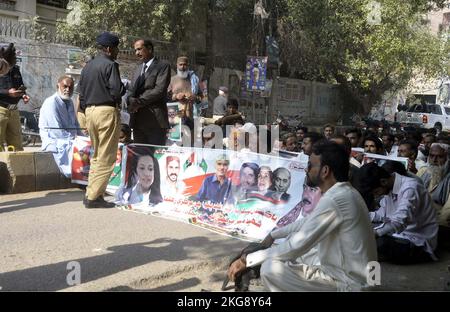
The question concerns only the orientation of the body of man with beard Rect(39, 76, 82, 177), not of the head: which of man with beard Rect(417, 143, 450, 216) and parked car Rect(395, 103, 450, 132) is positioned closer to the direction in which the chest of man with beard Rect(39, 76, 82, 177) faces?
the man with beard

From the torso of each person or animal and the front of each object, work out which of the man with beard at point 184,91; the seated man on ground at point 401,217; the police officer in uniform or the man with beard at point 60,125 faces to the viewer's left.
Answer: the seated man on ground

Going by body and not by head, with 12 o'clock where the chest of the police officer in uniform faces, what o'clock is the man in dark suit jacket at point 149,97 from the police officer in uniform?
The man in dark suit jacket is roughly at 12 o'clock from the police officer in uniform.

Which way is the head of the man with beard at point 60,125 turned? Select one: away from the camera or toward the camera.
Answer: toward the camera

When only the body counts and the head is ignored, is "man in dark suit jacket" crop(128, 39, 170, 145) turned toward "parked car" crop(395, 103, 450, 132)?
no

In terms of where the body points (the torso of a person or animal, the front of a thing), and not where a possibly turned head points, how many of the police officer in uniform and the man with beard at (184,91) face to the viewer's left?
0

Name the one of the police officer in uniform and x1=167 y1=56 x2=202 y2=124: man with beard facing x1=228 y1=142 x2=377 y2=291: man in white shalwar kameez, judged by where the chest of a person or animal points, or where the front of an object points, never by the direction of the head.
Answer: the man with beard

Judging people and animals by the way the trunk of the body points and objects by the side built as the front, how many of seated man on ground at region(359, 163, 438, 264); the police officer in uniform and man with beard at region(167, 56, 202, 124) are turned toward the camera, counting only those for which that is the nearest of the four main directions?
1

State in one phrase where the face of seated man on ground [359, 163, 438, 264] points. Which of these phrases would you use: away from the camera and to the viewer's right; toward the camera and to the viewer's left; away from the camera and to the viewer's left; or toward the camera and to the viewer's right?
toward the camera and to the viewer's left

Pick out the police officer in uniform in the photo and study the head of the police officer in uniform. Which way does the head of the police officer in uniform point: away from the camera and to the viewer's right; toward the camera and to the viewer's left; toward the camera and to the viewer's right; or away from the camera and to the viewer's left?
away from the camera and to the viewer's right

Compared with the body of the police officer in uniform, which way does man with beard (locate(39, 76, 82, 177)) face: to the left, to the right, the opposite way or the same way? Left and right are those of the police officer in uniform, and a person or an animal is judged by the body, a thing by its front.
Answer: to the right

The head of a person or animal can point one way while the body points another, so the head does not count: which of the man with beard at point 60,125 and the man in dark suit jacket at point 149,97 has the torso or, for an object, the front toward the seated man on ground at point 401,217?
the man with beard

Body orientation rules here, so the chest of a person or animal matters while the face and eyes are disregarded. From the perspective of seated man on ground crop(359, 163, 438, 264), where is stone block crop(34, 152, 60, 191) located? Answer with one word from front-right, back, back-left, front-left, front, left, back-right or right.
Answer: front

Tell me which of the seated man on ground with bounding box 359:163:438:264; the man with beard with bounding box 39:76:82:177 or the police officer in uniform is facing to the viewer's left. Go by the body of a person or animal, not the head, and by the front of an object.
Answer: the seated man on ground

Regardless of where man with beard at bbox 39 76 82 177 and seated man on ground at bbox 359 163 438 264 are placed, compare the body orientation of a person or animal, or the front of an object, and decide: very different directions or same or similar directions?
very different directions

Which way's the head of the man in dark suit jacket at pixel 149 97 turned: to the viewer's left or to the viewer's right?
to the viewer's left
